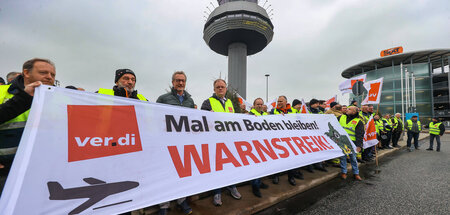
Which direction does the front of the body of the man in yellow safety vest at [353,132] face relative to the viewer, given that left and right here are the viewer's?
facing the viewer and to the left of the viewer

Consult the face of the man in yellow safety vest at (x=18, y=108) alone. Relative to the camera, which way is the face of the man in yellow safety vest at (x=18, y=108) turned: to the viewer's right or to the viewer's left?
to the viewer's right

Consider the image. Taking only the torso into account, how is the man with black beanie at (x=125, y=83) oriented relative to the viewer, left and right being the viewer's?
facing the viewer and to the right of the viewer

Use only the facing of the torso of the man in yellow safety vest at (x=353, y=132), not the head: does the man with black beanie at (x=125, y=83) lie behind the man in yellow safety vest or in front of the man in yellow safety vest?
in front

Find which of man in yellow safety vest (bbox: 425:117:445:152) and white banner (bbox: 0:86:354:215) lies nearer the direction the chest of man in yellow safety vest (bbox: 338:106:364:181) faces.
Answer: the white banner

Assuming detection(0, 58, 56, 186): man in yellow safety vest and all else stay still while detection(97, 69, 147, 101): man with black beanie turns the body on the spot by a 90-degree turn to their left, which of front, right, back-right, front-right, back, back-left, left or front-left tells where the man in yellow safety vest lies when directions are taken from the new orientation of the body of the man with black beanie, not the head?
back

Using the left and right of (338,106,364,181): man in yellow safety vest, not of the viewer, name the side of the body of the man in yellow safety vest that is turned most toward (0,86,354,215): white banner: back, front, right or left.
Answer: front

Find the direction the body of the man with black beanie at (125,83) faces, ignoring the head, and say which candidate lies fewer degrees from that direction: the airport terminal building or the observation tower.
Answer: the airport terminal building

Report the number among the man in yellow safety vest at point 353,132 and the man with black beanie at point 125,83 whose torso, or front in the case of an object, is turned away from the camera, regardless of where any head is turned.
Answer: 0

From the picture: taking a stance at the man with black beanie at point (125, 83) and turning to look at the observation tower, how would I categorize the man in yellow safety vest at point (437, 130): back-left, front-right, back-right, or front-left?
front-right

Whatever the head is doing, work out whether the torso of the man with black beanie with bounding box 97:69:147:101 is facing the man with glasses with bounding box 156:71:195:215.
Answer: no
